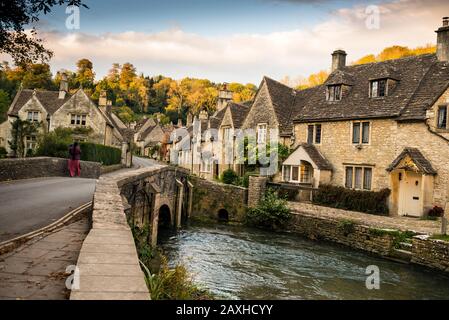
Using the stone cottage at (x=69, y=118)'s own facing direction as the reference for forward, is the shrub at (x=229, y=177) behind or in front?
in front

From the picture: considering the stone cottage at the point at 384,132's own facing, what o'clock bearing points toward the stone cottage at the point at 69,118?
the stone cottage at the point at 69,118 is roughly at 2 o'clock from the stone cottage at the point at 384,132.

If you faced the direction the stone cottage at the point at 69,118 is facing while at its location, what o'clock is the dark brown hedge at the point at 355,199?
The dark brown hedge is roughly at 11 o'clock from the stone cottage.

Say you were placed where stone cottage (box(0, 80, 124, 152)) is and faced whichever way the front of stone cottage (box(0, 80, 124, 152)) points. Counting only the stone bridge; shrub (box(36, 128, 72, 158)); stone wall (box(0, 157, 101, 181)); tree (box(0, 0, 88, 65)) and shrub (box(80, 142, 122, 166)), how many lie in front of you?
5

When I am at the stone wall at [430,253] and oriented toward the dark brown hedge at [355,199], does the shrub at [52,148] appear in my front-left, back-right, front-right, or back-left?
front-left

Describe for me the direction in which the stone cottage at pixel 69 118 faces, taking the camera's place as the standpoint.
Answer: facing the viewer

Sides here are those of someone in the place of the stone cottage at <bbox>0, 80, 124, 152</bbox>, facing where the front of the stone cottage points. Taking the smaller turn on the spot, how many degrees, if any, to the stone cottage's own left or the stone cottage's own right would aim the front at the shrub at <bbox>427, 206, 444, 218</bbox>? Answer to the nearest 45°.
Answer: approximately 45° to the stone cottage's own left

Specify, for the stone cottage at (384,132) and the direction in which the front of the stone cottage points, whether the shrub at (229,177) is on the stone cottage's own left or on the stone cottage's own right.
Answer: on the stone cottage's own right

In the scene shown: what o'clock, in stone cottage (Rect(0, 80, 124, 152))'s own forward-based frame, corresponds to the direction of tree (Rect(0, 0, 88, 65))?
The tree is roughly at 12 o'clock from the stone cottage.

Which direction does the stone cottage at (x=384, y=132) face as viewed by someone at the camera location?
facing the viewer and to the left of the viewer

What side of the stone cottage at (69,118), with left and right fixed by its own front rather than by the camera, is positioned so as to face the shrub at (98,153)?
front

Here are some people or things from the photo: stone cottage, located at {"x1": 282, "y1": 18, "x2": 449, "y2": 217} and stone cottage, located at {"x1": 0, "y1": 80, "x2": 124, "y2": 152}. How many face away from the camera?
0
